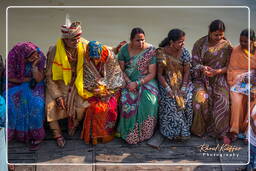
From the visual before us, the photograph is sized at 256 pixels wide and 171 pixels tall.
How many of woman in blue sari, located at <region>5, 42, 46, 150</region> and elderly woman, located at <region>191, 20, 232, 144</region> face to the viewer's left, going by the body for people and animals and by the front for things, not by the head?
0

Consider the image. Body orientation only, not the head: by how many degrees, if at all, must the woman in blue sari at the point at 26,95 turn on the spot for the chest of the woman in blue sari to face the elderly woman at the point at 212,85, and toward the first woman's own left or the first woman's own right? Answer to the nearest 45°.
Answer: approximately 45° to the first woman's own left

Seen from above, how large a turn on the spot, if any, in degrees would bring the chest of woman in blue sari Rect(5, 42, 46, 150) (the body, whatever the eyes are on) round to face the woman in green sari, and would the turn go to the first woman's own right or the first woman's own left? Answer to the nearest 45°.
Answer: approximately 45° to the first woman's own left

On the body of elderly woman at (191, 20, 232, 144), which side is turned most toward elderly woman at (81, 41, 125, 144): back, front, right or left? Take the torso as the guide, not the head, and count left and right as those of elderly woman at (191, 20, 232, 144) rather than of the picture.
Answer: right

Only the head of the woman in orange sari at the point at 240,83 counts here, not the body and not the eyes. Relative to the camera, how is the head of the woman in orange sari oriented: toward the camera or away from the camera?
toward the camera

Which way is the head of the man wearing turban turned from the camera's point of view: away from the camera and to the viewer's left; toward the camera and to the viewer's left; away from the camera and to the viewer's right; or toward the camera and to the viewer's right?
toward the camera and to the viewer's right

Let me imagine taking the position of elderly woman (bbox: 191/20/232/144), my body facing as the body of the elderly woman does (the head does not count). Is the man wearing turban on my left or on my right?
on my right

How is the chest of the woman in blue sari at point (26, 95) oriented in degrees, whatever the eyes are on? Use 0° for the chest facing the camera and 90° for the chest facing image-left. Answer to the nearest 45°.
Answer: approximately 315°

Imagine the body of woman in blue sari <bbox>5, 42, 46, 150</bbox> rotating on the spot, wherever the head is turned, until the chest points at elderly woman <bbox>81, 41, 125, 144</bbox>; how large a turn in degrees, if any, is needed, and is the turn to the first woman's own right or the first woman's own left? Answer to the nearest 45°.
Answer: approximately 45° to the first woman's own left

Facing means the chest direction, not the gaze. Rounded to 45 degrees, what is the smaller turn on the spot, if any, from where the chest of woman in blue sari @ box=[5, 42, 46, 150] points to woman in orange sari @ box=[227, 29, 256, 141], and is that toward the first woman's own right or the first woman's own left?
approximately 45° to the first woman's own left

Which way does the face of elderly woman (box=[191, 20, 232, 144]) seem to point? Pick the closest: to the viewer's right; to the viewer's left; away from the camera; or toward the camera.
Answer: toward the camera

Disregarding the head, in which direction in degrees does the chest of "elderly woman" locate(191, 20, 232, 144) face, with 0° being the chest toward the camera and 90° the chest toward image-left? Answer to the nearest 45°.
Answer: approximately 0°
